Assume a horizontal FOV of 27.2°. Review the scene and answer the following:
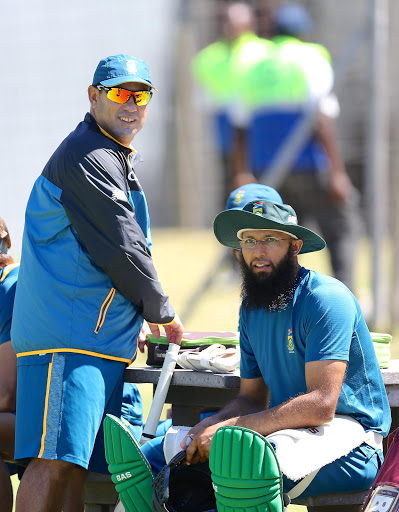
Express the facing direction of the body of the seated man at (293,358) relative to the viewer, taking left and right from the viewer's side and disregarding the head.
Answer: facing the viewer and to the left of the viewer

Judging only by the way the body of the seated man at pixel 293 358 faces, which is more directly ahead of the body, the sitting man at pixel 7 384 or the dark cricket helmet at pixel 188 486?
the dark cricket helmet

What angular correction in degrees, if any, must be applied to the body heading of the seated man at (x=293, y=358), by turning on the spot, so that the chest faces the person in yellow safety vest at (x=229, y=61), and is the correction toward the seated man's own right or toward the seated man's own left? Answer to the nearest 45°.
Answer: approximately 135° to the seated man's own right

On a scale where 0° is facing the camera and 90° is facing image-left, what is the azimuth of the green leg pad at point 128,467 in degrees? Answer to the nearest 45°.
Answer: approximately 45°

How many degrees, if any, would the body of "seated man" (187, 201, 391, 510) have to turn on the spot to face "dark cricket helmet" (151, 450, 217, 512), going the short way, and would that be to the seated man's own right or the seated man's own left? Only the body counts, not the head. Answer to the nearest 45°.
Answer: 0° — they already face it

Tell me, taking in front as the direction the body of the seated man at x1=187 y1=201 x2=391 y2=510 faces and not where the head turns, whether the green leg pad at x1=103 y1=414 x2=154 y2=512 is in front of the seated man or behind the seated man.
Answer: in front
